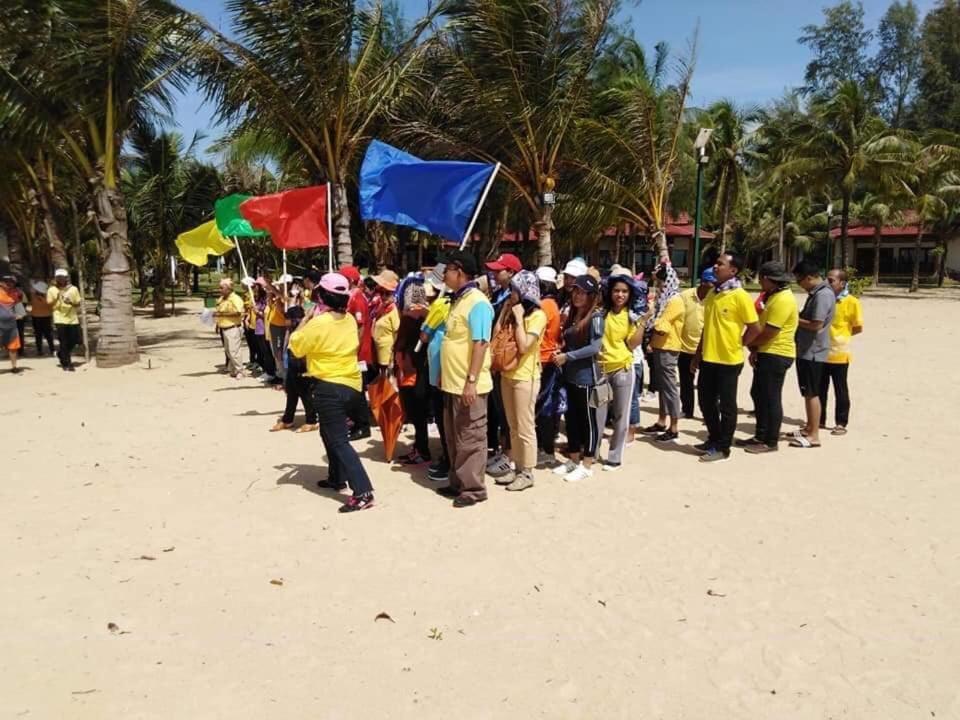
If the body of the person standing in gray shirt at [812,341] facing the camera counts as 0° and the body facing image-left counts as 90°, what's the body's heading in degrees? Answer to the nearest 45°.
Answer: approximately 90°

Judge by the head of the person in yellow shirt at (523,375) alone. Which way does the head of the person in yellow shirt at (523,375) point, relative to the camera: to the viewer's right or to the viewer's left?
to the viewer's left

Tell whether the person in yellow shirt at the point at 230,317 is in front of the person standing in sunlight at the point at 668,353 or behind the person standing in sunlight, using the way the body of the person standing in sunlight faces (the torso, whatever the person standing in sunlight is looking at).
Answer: in front

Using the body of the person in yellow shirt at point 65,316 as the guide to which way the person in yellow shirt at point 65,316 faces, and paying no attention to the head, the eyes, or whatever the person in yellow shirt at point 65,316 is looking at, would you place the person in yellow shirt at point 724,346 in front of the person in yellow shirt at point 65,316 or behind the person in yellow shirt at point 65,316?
in front

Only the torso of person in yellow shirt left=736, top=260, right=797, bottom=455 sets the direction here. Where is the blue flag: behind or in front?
in front

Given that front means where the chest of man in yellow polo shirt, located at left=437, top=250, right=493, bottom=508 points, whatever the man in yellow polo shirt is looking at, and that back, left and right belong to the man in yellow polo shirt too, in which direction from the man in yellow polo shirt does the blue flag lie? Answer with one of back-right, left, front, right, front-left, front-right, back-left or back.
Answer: right

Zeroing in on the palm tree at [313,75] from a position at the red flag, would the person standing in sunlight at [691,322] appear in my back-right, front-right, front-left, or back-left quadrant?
back-right

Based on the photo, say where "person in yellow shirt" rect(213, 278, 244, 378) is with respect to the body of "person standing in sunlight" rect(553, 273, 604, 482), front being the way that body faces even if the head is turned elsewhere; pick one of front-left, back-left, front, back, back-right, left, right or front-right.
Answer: right

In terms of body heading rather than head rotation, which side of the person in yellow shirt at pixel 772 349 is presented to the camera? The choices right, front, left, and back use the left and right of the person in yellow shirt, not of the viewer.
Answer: left

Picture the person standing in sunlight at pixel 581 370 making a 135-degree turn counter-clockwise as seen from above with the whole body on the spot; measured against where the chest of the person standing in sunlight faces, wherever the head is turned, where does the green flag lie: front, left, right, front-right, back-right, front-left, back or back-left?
back-left
